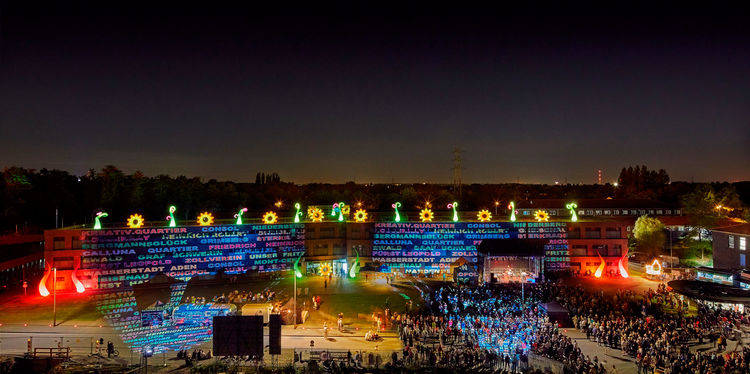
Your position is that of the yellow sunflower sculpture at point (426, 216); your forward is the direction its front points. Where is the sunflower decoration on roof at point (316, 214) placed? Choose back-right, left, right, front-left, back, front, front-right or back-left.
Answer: right

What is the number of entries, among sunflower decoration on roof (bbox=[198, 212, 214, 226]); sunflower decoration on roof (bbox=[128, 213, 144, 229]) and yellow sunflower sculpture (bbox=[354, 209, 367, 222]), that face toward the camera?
3

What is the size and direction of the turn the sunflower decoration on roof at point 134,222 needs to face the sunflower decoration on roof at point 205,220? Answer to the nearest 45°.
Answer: approximately 90° to its left

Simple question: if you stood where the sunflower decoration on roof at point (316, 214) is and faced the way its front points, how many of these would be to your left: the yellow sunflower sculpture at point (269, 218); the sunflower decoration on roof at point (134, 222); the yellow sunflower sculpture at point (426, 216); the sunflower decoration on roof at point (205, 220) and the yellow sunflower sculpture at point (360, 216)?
2

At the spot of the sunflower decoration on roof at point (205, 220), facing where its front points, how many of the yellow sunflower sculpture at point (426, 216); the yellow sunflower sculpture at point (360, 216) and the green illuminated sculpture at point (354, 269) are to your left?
3

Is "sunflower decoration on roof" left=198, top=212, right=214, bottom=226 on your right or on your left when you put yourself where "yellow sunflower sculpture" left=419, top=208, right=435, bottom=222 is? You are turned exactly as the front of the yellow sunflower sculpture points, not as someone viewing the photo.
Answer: on your right
